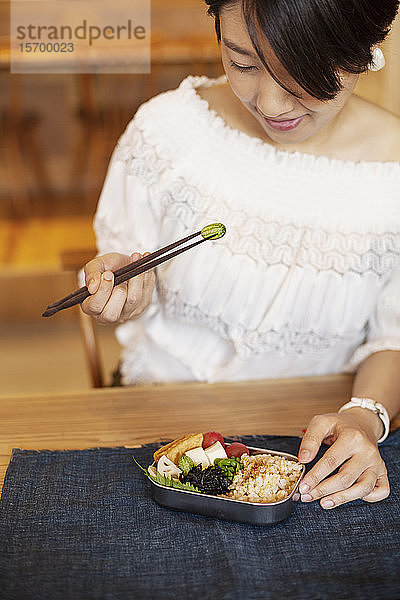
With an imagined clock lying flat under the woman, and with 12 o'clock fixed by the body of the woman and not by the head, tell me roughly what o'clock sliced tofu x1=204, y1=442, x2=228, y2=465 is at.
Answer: The sliced tofu is roughly at 12 o'clock from the woman.

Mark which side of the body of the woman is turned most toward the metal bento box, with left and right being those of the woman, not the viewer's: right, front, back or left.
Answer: front

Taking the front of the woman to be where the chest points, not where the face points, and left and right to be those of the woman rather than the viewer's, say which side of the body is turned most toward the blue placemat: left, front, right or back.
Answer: front

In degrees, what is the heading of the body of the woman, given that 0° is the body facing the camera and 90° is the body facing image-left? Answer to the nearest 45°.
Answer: approximately 0°

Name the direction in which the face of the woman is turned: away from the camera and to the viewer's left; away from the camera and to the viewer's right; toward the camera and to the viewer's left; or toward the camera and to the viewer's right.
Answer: toward the camera and to the viewer's left

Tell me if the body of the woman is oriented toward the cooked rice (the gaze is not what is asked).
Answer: yes

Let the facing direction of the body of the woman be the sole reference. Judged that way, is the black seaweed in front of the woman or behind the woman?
in front

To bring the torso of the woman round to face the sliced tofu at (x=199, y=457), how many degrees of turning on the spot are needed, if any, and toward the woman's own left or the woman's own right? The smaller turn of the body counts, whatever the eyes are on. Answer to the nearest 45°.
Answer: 0° — they already face it
